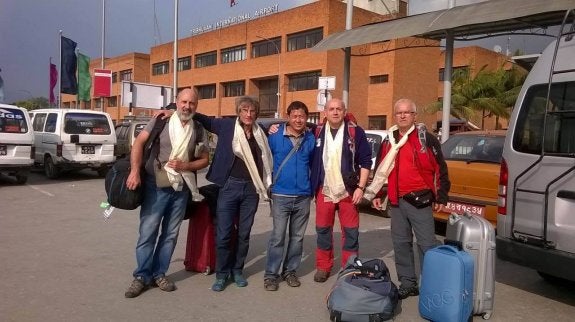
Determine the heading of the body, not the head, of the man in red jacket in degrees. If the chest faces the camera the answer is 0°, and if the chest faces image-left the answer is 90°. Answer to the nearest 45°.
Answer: approximately 0°

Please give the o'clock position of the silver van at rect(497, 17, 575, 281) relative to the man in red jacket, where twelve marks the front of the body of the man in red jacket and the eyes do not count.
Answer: The silver van is roughly at 9 o'clock from the man in red jacket.

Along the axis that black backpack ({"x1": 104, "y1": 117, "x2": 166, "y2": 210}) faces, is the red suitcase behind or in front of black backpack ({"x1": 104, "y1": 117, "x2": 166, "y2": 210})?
behind

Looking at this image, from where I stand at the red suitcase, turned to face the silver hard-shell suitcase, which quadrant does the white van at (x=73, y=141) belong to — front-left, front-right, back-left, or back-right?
back-left

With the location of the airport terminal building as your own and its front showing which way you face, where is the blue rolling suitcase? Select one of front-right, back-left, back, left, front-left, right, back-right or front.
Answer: front-left

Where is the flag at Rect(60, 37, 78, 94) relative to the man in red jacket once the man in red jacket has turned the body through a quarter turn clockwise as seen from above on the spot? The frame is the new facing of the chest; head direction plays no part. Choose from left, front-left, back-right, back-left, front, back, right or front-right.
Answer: front-right

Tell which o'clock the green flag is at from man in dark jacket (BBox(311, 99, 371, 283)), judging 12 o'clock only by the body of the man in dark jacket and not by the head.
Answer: The green flag is roughly at 5 o'clock from the man in dark jacket.

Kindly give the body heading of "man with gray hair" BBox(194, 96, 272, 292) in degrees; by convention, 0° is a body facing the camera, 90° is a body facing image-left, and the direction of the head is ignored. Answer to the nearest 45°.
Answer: approximately 0°

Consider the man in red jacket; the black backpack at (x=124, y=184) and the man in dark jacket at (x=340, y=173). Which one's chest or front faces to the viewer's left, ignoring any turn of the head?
the black backpack
